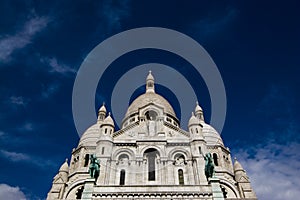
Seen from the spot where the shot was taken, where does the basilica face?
facing the viewer
